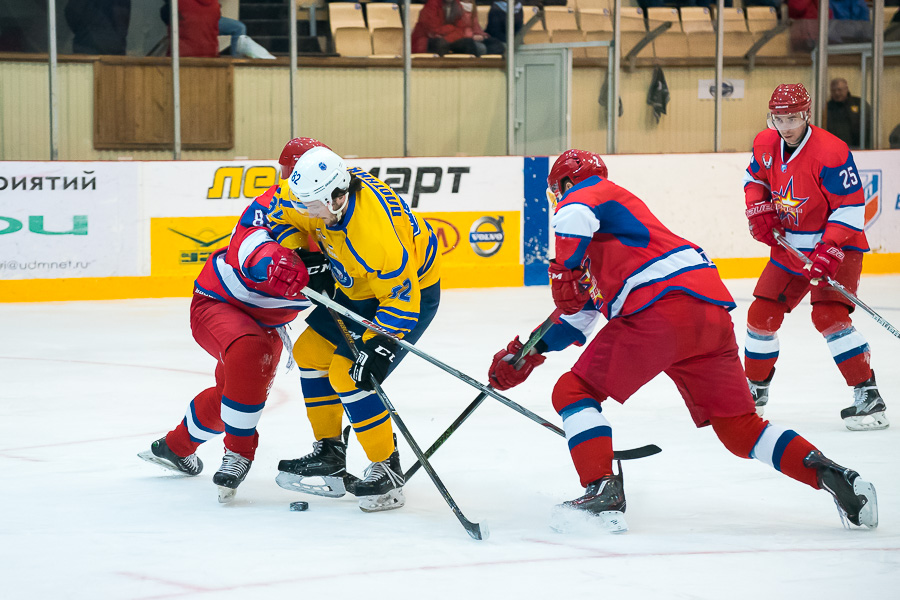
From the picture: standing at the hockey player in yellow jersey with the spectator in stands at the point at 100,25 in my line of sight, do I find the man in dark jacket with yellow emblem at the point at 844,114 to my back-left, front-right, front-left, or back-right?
front-right

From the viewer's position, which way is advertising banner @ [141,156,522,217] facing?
facing the viewer

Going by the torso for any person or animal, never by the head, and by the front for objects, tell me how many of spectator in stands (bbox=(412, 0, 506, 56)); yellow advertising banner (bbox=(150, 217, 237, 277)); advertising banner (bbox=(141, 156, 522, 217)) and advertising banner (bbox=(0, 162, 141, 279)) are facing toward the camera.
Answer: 4

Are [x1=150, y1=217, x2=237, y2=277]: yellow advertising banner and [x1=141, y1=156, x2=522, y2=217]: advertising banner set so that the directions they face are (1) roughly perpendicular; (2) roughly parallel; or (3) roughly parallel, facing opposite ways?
roughly parallel

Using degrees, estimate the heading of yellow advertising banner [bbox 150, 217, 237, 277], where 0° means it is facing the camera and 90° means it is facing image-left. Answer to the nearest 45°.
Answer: approximately 0°

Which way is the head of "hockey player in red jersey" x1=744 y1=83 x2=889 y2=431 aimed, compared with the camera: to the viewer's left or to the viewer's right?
to the viewer's left

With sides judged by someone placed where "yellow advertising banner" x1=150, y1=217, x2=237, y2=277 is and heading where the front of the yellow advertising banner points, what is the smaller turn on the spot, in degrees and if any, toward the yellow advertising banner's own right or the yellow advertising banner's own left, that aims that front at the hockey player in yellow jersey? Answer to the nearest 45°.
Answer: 0° — it already faces them

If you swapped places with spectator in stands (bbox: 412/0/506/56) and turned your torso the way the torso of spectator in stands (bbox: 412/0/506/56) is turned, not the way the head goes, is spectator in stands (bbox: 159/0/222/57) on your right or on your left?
on your right

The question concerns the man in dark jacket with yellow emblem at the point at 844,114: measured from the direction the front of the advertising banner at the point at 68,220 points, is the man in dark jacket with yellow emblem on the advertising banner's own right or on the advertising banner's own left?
on the advertising banner's own left

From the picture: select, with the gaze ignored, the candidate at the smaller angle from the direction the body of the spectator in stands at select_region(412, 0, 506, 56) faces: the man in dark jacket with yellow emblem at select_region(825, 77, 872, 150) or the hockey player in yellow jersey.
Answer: the hockey player in yellow jersey

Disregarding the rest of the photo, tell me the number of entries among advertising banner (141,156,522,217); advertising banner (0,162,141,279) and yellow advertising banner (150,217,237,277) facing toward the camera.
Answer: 3

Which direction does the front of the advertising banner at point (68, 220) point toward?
toward the camera

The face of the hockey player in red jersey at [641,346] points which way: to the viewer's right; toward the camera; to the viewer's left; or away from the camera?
to the viewer's left

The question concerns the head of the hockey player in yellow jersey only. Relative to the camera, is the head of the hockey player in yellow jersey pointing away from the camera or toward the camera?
toward the camera

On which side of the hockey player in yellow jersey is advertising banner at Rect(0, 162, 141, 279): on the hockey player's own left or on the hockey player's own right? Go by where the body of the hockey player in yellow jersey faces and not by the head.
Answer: on the hockey player's own right

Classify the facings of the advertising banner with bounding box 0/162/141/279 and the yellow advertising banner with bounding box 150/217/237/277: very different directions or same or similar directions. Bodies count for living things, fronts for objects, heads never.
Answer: same or similar directions

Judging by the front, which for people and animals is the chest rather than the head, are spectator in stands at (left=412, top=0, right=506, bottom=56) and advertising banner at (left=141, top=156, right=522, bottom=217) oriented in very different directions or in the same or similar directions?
same or similar directions
